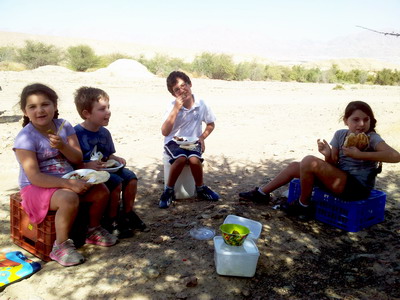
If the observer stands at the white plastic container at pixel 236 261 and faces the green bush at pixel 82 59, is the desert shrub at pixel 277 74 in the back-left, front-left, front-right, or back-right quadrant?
front-right

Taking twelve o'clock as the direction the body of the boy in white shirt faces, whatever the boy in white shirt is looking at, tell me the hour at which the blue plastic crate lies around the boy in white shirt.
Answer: The blue plastic crate is roughly at 10 o'clock from the boy in white shirt.

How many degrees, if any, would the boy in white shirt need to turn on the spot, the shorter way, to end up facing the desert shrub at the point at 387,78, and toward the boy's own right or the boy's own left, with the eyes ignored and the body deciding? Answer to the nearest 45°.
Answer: approximately 135° to the boy's own left

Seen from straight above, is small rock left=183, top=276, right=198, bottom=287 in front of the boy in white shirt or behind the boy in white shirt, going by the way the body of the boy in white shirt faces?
in front

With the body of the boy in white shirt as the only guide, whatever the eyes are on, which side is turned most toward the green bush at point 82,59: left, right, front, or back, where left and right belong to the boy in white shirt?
back

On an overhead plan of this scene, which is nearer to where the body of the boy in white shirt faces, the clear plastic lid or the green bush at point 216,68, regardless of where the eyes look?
the clear plastic lid

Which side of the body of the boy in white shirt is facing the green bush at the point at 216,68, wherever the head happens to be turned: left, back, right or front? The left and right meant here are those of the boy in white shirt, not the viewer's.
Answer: back

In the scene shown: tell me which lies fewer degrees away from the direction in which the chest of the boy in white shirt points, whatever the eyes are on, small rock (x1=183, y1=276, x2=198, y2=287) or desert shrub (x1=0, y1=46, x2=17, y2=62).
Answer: the small rock

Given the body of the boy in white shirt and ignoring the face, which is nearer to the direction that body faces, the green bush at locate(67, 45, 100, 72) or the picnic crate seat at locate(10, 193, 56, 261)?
the picnic crate seat

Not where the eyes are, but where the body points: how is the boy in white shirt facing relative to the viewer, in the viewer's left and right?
facing the viewer

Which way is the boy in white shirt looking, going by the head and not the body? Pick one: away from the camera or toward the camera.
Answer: toward the camera

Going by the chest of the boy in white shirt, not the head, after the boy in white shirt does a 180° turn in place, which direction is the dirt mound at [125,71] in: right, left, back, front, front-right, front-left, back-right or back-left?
front

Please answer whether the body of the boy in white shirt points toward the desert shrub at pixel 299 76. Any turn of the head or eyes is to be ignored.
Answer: no

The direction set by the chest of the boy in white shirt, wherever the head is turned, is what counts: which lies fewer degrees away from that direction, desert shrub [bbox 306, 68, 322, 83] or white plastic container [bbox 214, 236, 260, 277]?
the white plastic container

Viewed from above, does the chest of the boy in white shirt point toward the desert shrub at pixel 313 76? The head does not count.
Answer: no

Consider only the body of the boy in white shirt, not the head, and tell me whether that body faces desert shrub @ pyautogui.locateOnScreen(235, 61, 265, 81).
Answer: no

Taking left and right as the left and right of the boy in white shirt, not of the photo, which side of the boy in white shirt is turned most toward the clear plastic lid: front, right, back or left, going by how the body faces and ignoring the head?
front

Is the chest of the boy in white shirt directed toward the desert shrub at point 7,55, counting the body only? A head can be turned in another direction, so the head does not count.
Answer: no

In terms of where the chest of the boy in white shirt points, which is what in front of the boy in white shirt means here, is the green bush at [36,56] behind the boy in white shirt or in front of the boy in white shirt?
behind
